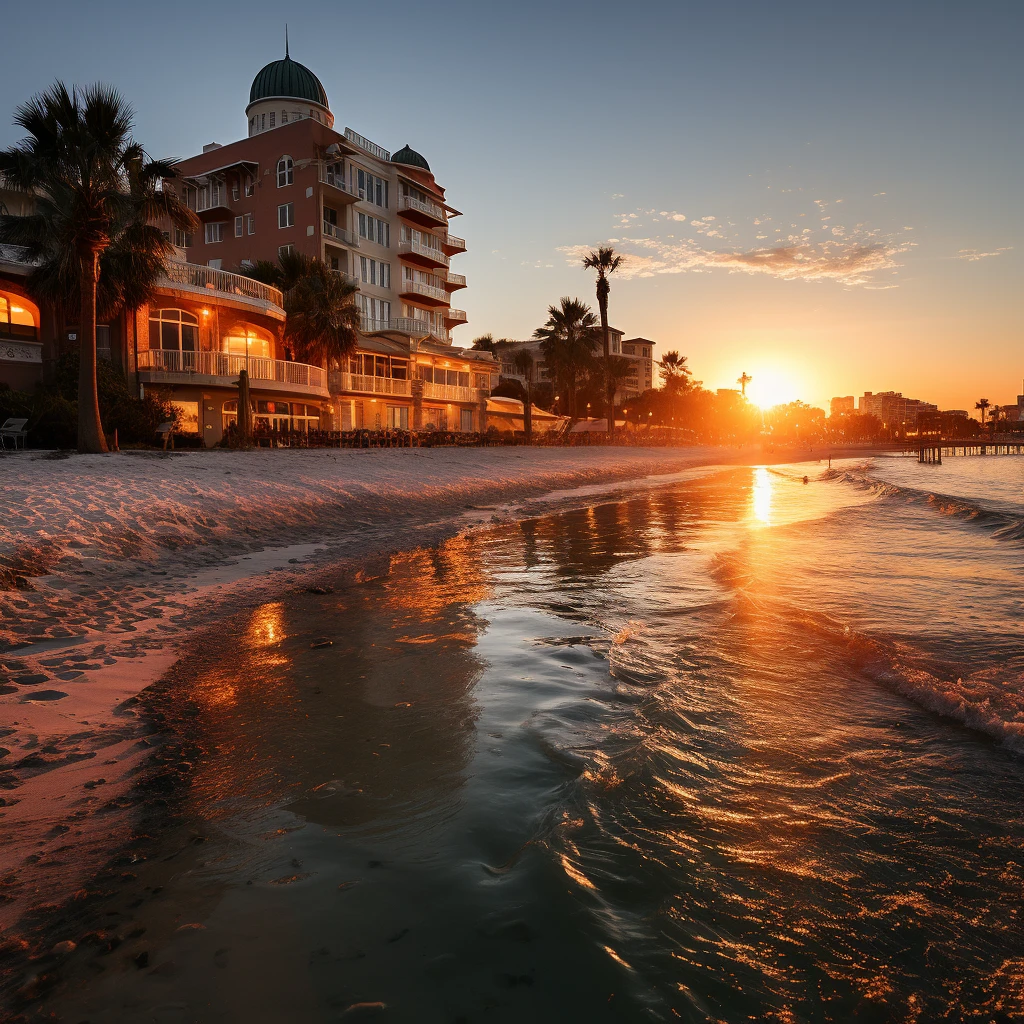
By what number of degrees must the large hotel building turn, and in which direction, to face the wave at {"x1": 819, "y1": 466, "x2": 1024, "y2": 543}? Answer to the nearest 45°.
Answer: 0° — it already faces it

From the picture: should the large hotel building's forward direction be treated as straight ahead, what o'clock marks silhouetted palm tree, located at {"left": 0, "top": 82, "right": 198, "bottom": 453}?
The silhouetted palm tree is roughly at 2 o'clock from the large hotel building.

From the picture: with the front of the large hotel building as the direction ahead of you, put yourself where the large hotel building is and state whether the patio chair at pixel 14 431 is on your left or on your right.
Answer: on your right

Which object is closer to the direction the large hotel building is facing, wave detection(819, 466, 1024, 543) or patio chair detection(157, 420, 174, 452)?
the wave

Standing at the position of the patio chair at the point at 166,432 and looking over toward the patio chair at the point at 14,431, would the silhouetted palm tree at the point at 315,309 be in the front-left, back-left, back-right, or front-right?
back-right

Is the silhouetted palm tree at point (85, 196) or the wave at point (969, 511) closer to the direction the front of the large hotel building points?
the wave

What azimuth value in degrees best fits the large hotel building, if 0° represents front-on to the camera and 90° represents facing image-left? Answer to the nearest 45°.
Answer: approximately 315°
